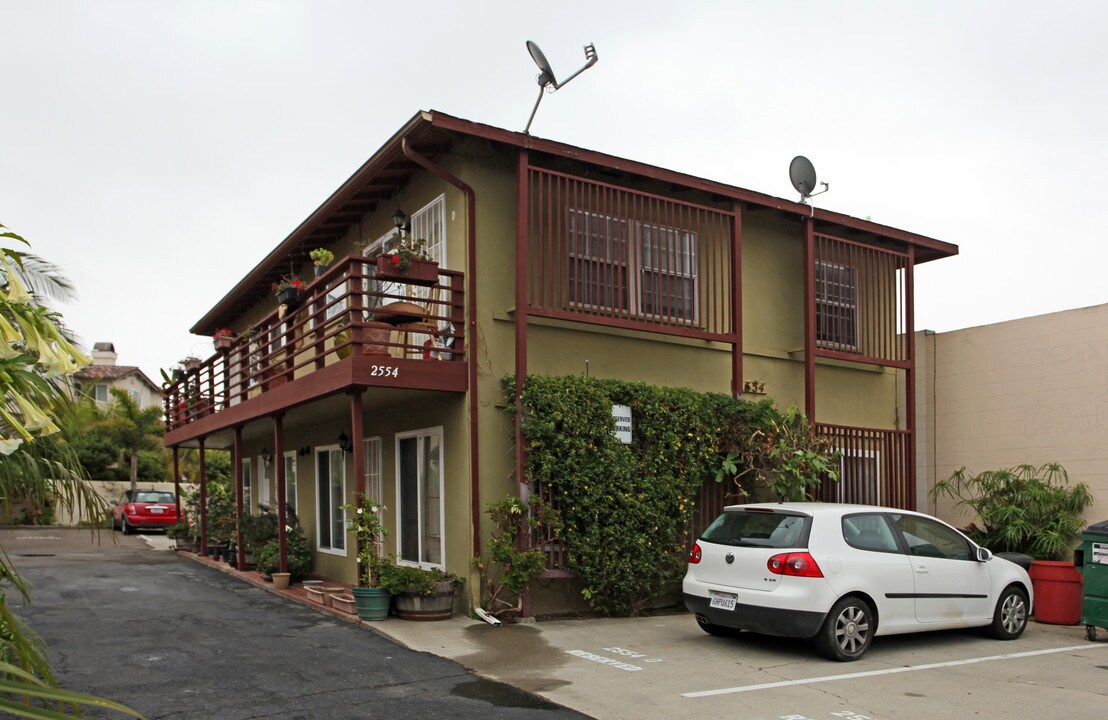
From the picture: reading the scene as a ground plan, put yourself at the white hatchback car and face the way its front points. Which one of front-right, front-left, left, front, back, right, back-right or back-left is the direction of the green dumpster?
front

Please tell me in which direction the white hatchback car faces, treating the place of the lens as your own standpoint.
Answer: facing away from the viewer and to the right of the viewer

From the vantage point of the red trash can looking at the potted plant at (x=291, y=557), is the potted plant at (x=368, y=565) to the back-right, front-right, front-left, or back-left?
front-left

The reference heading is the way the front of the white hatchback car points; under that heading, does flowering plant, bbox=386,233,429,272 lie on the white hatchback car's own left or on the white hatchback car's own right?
on the white hatchback car's own left

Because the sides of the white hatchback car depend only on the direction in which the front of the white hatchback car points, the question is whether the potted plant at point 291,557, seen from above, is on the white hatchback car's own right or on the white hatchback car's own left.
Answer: on the white hatchback car's own left

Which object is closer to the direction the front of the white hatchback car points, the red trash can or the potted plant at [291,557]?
the red trash can
